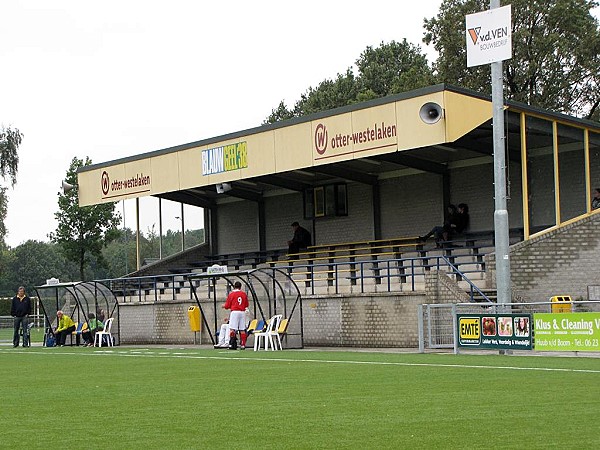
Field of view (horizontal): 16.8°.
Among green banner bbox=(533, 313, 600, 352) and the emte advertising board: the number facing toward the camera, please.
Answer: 2

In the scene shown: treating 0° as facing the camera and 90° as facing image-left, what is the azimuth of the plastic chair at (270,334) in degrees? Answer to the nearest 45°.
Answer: approximately 45°

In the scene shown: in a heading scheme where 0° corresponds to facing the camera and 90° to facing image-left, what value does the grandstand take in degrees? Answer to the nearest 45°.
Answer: approximately 45°

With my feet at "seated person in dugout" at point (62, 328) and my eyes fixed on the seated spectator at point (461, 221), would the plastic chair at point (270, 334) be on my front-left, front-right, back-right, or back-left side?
front-right

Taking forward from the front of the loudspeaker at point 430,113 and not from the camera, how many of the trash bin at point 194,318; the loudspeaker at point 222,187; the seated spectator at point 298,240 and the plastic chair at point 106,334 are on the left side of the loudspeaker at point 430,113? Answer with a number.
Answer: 0

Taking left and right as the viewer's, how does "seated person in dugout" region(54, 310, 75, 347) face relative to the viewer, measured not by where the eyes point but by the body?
facing the viewer and to the left of the viewer

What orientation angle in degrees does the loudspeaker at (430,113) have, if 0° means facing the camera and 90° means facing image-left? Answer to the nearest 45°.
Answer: approximately 45°

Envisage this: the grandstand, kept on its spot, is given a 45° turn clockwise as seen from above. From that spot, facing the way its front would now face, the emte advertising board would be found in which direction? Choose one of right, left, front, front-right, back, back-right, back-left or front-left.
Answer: left

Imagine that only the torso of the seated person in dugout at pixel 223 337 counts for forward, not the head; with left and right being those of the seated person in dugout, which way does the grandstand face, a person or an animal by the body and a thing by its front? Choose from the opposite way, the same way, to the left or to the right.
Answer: the same way

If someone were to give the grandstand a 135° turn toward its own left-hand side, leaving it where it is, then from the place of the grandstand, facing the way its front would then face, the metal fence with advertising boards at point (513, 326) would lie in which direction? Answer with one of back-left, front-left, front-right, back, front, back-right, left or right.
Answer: right

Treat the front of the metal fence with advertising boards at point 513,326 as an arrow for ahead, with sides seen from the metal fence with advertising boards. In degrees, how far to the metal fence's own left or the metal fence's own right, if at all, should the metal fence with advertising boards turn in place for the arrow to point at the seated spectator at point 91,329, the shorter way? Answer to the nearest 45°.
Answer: approximately 135° to the metal fence's own right

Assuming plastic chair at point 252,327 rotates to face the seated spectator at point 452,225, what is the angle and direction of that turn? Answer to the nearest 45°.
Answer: approximately 180°

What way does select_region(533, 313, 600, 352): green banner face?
toward the camera

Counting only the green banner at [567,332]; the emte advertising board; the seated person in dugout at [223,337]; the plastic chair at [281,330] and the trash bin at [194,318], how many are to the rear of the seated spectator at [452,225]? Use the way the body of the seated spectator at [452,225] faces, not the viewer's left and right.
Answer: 0

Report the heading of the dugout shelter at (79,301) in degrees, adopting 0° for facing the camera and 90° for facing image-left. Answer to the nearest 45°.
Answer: approximately 45°

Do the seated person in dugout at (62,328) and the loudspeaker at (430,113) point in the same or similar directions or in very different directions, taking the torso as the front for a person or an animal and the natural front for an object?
same or similar directions
